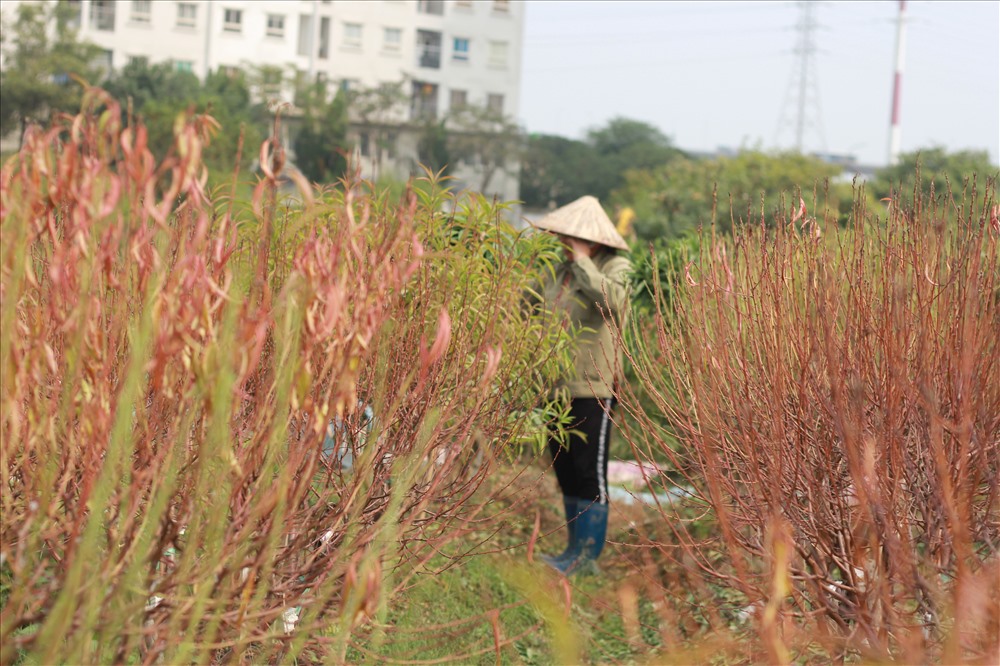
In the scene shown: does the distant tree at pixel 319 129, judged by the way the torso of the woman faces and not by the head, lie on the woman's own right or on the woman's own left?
on the woman's own right

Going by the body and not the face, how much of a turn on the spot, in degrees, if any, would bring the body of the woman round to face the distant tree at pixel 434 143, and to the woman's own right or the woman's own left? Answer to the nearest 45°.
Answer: approximately 135° to the woman's own right

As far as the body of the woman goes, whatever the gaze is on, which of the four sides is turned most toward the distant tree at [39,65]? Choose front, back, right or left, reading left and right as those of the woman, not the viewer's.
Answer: right

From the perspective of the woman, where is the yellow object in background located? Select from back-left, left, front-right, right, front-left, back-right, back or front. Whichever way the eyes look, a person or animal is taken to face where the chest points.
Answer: back-right

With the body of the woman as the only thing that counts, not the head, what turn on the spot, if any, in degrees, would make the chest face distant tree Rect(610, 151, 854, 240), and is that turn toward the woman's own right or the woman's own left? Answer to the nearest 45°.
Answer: approximately 135° to the woman's own right

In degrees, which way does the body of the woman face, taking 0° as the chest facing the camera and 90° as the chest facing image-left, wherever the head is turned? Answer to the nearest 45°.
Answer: approximately 45°

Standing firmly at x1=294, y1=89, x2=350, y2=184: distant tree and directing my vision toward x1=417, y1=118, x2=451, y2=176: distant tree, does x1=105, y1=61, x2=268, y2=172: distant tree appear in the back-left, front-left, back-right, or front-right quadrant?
back-left

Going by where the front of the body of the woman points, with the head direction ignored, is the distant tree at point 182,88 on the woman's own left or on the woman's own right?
on the woman's own right
